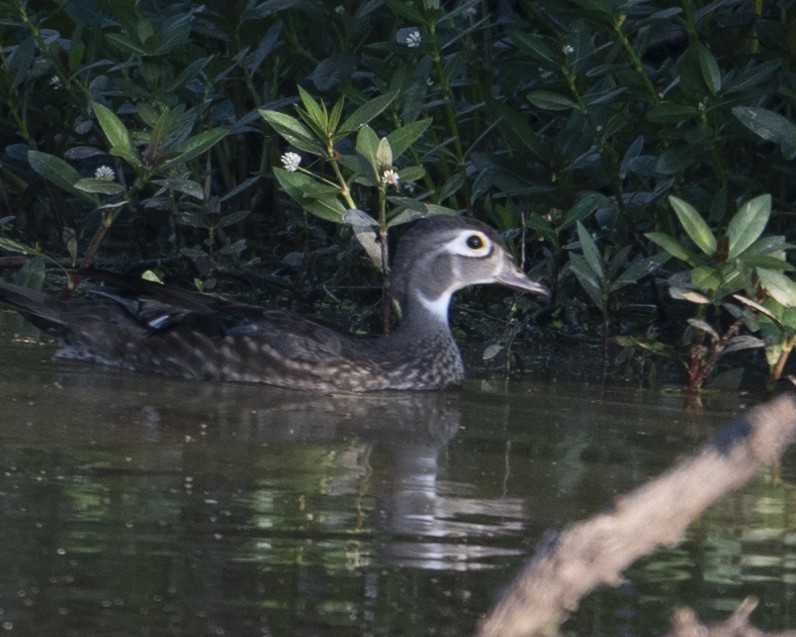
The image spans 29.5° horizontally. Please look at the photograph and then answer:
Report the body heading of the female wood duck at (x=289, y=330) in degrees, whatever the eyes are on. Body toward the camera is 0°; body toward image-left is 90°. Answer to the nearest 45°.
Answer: approximately 270°

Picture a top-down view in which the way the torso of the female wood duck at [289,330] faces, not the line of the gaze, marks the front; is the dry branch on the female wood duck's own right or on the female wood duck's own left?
on the female wood duck's own right

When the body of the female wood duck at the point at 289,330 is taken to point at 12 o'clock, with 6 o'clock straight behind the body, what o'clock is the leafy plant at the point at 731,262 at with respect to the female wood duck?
The leafy plant is roughly at 1 o'clock from the female wood duck.

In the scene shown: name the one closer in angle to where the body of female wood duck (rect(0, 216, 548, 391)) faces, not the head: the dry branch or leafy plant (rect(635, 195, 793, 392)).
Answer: the leafy plant

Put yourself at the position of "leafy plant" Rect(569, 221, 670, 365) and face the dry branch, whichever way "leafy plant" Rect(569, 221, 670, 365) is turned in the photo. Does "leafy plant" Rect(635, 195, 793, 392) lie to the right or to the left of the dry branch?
left

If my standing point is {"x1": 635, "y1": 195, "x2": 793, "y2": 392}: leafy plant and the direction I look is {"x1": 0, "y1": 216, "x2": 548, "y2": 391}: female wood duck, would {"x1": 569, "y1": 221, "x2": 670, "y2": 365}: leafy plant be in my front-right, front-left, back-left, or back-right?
front-right

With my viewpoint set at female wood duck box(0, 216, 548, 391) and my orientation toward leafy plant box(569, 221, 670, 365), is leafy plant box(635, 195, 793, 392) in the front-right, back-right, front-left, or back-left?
front-right

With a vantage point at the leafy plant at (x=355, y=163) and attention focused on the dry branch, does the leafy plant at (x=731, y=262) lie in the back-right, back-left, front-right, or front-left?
front-left

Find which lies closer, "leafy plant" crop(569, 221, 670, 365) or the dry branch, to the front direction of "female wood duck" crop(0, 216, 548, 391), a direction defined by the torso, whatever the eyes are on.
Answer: the leafy plant

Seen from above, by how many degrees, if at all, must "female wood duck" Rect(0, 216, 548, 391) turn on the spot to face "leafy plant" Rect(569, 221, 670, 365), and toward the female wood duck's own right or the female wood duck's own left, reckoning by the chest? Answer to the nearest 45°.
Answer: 0° — it already faces it
